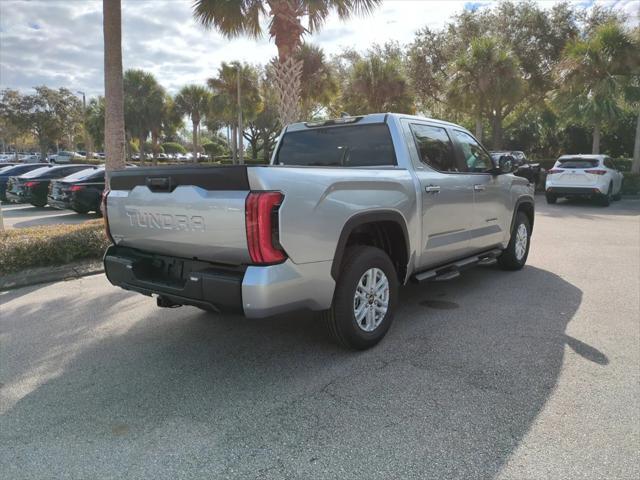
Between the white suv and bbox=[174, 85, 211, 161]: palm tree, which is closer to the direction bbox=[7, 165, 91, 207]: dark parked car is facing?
the palm tree

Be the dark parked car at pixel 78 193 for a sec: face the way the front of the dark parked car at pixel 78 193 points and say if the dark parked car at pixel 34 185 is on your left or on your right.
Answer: on your left

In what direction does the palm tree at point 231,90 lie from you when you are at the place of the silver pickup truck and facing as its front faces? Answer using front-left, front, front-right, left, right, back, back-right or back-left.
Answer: front-left

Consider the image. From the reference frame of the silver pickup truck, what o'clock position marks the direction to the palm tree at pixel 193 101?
The palm tree is roughly at 10 o'clock from the silver pickup truck.

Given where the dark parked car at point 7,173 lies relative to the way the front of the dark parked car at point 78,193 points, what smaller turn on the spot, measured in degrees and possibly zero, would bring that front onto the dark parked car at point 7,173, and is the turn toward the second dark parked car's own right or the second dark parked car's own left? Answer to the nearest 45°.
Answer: approximately 45° to the second dark parked car's own left

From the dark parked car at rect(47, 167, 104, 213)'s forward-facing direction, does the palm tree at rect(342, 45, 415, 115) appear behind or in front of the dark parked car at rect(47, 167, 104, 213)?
in front

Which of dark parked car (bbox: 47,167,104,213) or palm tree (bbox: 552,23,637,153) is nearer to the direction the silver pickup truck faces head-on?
the palm tree

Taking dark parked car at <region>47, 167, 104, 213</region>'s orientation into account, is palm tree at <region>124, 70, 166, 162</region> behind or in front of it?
in front

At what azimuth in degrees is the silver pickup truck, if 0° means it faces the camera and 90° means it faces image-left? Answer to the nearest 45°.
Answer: approximately 225°
